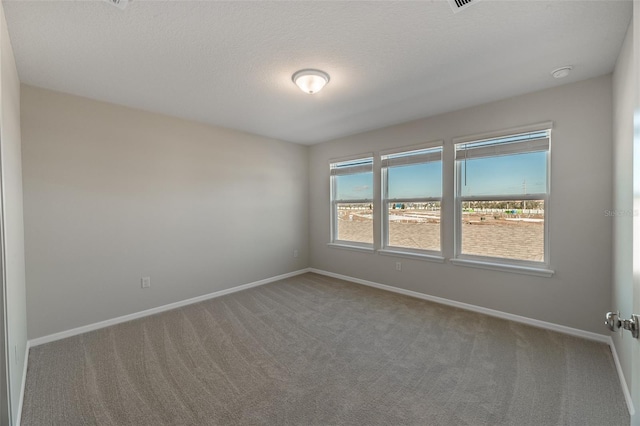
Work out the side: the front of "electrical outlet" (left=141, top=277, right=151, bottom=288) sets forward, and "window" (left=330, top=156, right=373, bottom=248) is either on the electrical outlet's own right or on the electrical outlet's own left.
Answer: on the electrical outlet's own left

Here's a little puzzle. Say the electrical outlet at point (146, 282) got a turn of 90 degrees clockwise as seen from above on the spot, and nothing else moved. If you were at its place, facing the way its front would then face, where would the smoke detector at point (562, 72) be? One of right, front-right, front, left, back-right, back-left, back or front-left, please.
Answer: back-left

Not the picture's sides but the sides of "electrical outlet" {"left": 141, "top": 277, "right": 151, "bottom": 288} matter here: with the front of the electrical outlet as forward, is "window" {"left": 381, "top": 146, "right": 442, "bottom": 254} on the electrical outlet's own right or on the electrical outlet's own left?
on the electrical outlet's own left

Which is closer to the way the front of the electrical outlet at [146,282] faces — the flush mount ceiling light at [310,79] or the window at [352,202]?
the flush mount ceiling light

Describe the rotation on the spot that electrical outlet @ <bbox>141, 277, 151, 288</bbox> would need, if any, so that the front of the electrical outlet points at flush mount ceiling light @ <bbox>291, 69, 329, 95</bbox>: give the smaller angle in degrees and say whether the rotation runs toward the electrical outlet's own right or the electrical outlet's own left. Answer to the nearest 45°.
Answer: approximately 45° to the electrical outlet's own left

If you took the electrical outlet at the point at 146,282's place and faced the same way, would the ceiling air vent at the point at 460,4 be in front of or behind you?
in front

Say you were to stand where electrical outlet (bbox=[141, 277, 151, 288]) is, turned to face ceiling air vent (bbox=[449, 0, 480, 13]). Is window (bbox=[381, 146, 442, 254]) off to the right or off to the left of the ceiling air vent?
left
